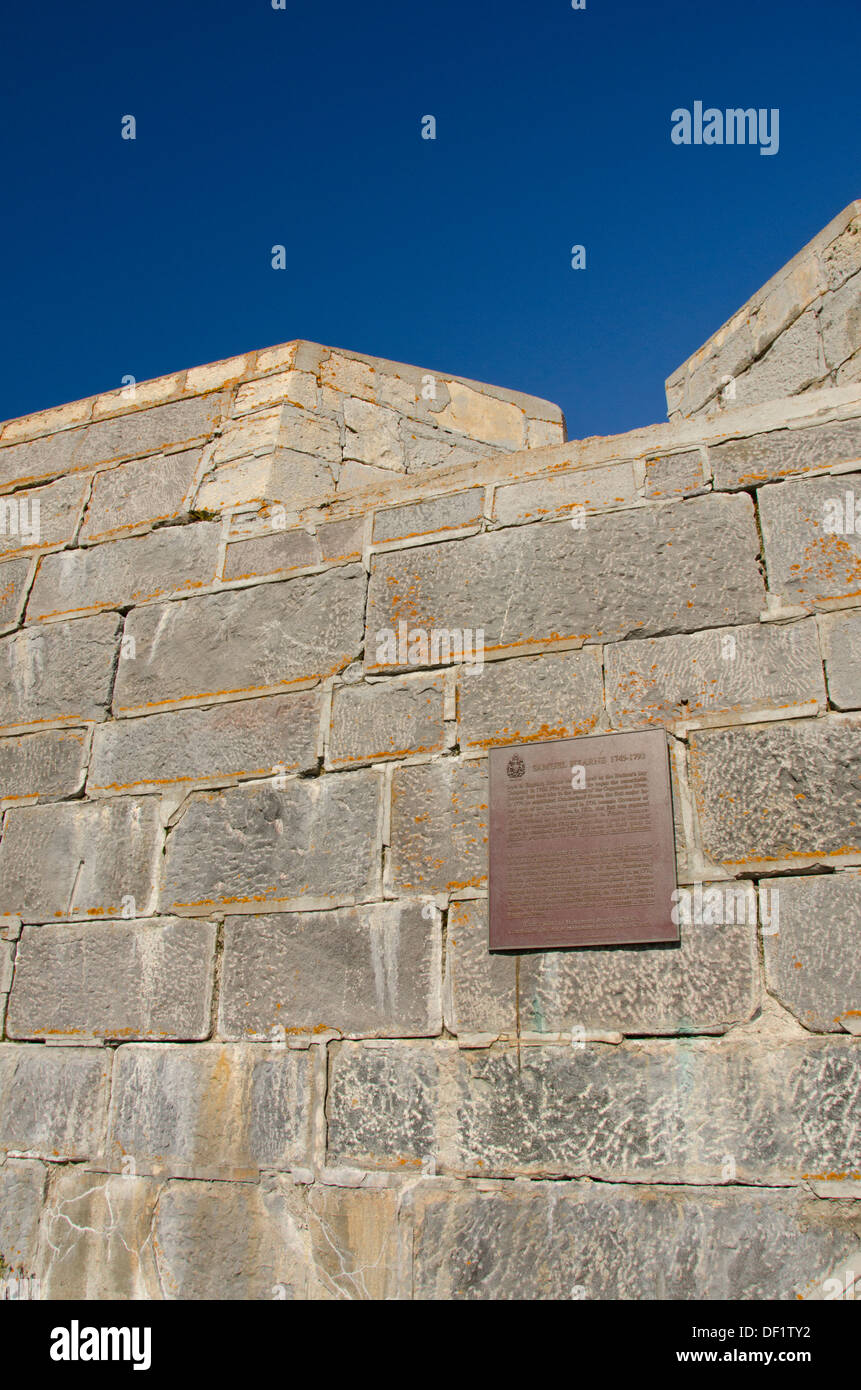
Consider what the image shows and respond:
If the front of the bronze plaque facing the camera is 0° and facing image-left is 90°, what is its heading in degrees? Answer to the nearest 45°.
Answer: approximately 0°
